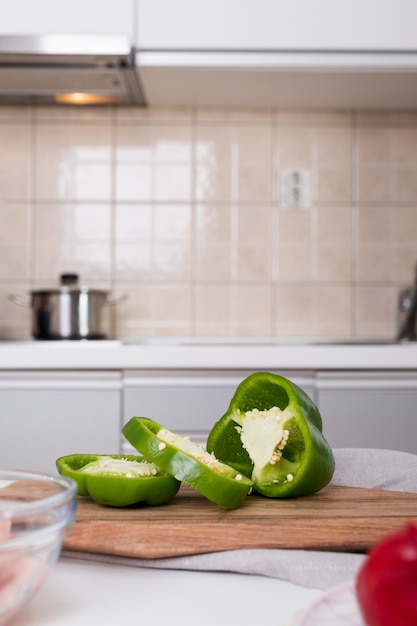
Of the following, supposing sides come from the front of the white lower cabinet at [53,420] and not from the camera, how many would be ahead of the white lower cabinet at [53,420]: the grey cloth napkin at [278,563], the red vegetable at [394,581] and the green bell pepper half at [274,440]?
3

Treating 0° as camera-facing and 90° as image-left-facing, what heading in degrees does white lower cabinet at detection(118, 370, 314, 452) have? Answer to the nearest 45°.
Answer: approximately 0°

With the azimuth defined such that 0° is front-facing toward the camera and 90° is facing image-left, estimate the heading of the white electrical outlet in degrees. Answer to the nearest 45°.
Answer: approximately 0°

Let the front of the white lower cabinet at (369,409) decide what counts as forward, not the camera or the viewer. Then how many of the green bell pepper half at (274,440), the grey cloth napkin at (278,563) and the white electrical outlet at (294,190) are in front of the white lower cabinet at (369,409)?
2
